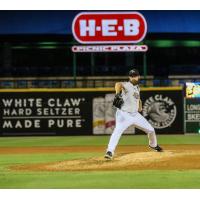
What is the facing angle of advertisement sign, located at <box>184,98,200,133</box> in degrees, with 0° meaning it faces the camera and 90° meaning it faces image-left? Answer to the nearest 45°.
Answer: approximately 0°

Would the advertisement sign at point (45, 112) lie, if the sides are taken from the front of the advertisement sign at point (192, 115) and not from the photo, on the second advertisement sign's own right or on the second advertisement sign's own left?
on the second advertisement sign's own right

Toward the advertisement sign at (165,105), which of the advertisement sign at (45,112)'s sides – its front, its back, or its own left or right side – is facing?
left

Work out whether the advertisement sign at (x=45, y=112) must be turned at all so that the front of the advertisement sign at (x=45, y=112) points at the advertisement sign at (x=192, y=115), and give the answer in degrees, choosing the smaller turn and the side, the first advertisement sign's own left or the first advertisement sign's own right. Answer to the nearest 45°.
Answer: approximately 90° to the first advertisement sign's own left

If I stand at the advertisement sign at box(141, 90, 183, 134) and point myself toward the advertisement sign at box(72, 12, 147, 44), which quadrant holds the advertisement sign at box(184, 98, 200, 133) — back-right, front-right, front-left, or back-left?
back-right

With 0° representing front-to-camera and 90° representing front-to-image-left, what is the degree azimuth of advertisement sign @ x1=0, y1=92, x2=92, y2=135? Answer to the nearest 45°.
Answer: approximately 0°

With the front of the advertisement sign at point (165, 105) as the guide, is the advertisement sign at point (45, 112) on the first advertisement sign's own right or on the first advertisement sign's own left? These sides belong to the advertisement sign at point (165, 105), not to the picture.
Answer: on the first advertisement sign's own right
